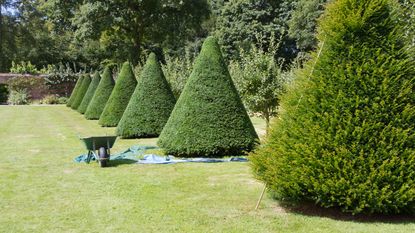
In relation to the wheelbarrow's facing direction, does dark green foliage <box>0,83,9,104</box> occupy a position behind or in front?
behind

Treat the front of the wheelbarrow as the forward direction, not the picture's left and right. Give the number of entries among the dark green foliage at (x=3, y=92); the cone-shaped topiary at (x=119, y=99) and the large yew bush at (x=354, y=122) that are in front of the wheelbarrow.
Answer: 1

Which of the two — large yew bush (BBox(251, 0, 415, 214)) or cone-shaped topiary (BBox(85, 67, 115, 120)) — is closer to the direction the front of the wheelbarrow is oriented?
the large yew bush

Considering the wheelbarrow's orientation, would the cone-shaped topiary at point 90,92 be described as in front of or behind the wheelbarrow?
behind

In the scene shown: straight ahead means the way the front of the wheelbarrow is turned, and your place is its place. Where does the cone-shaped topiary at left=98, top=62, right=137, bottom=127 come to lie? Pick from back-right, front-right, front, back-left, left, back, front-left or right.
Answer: back-left

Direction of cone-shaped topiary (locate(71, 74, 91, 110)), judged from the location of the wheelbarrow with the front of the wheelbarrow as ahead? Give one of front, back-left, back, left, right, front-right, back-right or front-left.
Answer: back-left

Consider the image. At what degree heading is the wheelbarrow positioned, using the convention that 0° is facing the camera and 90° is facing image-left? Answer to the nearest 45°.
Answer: approximately 315°
